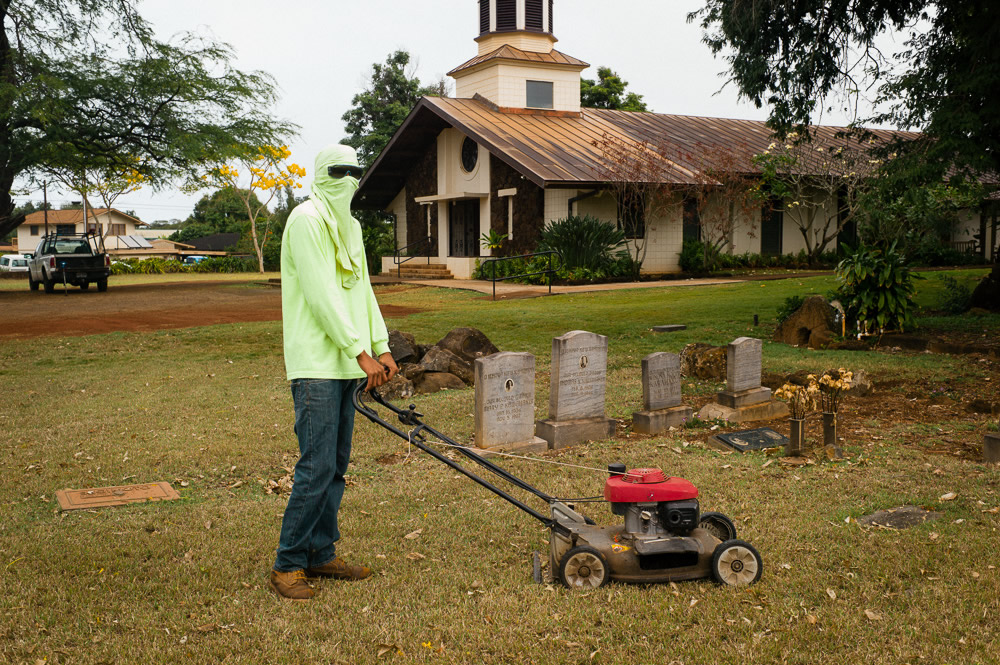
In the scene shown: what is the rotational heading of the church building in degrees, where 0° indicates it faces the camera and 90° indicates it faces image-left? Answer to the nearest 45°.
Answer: approximately 45°

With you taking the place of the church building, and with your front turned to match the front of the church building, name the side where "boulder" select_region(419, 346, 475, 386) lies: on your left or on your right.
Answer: on your left

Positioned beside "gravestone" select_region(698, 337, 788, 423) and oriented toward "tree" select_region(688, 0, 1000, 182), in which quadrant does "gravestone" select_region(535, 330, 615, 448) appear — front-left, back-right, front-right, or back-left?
back-left

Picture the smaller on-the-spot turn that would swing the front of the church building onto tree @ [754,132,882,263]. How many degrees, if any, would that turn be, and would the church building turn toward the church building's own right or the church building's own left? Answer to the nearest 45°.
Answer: approximately 135° to the church building's own left

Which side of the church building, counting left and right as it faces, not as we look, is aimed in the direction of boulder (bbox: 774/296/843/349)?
left

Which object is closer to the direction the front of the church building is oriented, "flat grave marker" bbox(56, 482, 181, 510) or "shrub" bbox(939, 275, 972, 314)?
the flat grave marker

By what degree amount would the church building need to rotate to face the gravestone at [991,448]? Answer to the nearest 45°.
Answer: approximately 45° to its left

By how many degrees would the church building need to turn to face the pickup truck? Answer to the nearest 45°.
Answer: approximately 45° to its right

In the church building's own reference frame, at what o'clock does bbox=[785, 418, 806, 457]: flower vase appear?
The flower vase is roughly at 10 o'clock from the church building.

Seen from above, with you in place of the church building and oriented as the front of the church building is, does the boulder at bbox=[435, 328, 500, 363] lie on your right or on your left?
on your left

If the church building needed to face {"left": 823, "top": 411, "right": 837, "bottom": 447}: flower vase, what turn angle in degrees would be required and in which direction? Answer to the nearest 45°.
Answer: approximately 45° to its left

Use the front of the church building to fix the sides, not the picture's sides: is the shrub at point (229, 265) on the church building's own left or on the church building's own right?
on the church building's own right

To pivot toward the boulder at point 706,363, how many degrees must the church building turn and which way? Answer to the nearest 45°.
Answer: approximately 45° to its left

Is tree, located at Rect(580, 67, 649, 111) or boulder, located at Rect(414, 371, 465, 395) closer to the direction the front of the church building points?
the boulder
